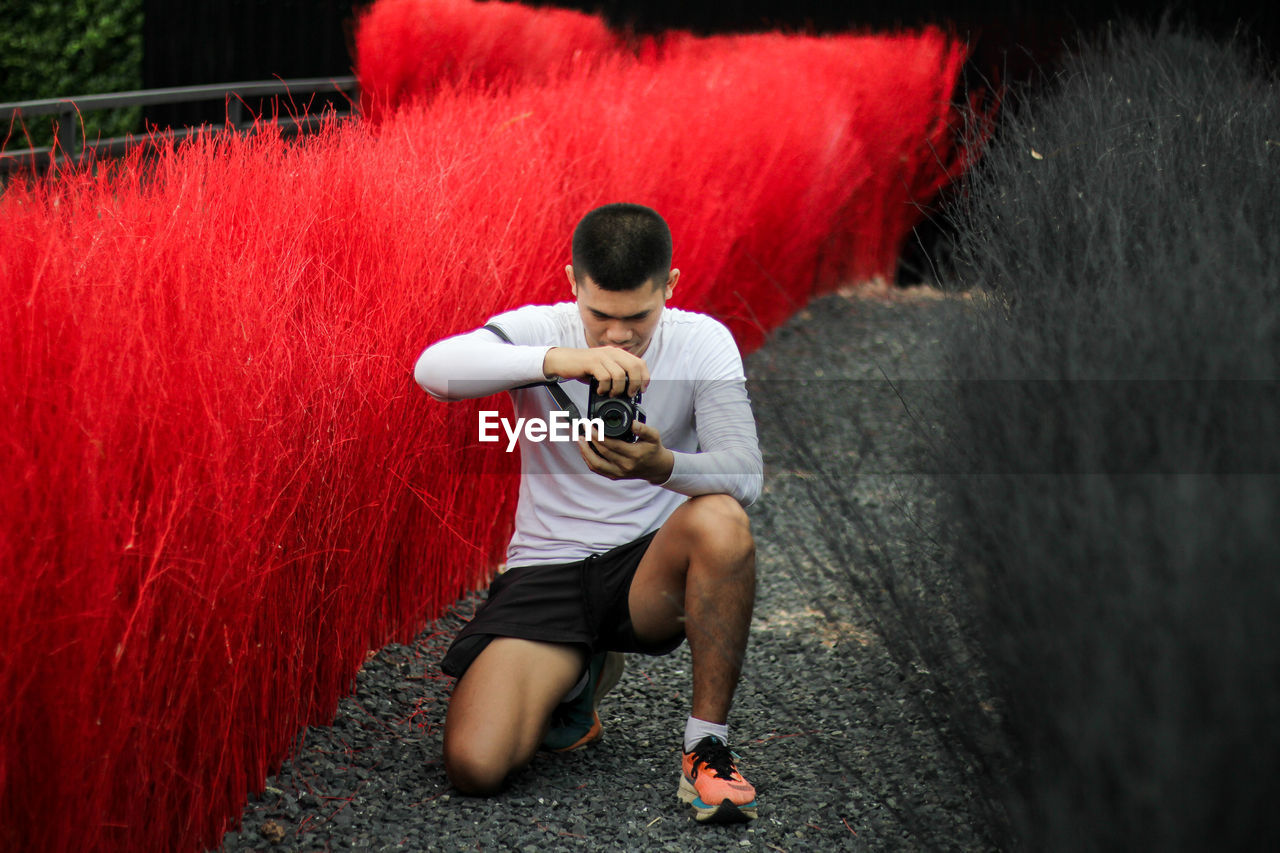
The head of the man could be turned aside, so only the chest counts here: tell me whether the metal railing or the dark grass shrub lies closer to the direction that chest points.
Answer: the dark grass shrub

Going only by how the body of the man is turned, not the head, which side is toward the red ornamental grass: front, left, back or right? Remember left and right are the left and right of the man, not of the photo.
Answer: right

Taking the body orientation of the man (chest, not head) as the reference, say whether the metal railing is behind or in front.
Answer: behind

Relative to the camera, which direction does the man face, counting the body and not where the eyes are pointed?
toward the camera

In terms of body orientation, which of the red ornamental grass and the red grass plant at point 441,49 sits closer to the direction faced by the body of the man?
the red ornamental grass

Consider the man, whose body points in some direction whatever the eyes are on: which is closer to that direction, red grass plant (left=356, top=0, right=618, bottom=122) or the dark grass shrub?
the dark grass shrub

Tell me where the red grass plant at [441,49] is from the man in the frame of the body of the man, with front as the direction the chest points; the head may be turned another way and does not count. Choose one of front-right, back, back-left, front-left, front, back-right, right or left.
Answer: back
